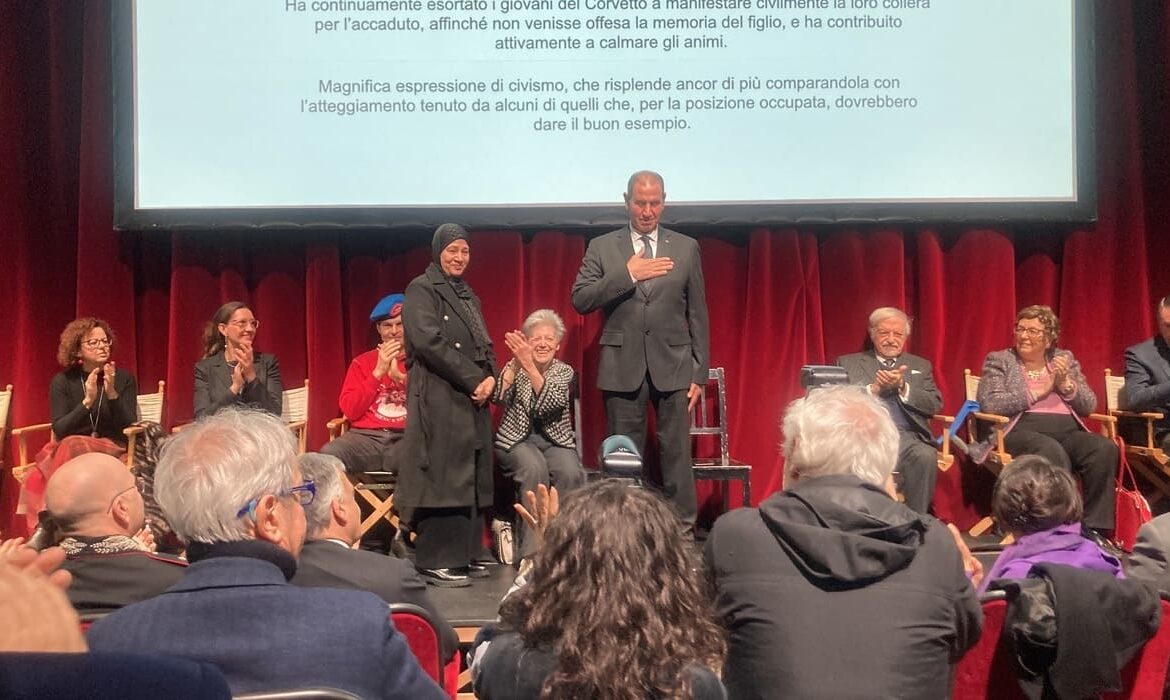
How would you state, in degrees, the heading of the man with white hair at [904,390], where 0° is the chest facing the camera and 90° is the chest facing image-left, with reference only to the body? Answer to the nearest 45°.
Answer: approximately 0°

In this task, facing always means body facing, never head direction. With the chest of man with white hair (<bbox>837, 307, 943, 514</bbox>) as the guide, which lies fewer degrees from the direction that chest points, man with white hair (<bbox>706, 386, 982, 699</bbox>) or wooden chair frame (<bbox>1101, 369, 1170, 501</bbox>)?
the man with white hair

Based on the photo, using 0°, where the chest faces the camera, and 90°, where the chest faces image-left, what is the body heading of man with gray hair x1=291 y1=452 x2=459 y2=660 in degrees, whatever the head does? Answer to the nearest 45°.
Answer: approximately 225°

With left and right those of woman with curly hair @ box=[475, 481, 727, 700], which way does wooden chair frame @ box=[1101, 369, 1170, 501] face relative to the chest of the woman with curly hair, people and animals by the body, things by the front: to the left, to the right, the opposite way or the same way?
the opposite way

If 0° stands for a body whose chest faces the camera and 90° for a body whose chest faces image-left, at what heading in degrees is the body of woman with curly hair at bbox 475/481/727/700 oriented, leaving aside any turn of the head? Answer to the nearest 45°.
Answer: approximately 180°

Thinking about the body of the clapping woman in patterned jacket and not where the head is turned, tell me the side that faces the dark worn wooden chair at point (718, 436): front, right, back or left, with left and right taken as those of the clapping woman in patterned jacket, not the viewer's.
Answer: left

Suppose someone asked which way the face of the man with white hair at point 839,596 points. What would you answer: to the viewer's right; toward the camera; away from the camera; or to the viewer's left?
away from the camera

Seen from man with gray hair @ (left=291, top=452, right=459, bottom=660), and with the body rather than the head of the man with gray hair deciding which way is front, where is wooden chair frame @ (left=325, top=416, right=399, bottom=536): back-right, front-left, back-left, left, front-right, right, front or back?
front-left

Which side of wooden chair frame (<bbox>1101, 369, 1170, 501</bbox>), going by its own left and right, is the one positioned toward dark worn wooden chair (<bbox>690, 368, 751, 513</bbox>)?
right

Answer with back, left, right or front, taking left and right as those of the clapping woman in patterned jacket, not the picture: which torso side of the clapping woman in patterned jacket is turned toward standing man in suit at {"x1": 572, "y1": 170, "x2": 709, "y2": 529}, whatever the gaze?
left

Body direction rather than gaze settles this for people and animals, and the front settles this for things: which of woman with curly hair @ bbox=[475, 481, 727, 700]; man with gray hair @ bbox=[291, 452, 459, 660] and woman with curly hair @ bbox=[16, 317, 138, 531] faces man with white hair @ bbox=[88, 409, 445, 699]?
woman with curly hair @ bbox=[16, 317, 138, 531]

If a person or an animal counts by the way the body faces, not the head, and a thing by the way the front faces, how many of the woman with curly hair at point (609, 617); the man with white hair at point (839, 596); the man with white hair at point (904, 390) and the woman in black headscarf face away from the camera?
2
